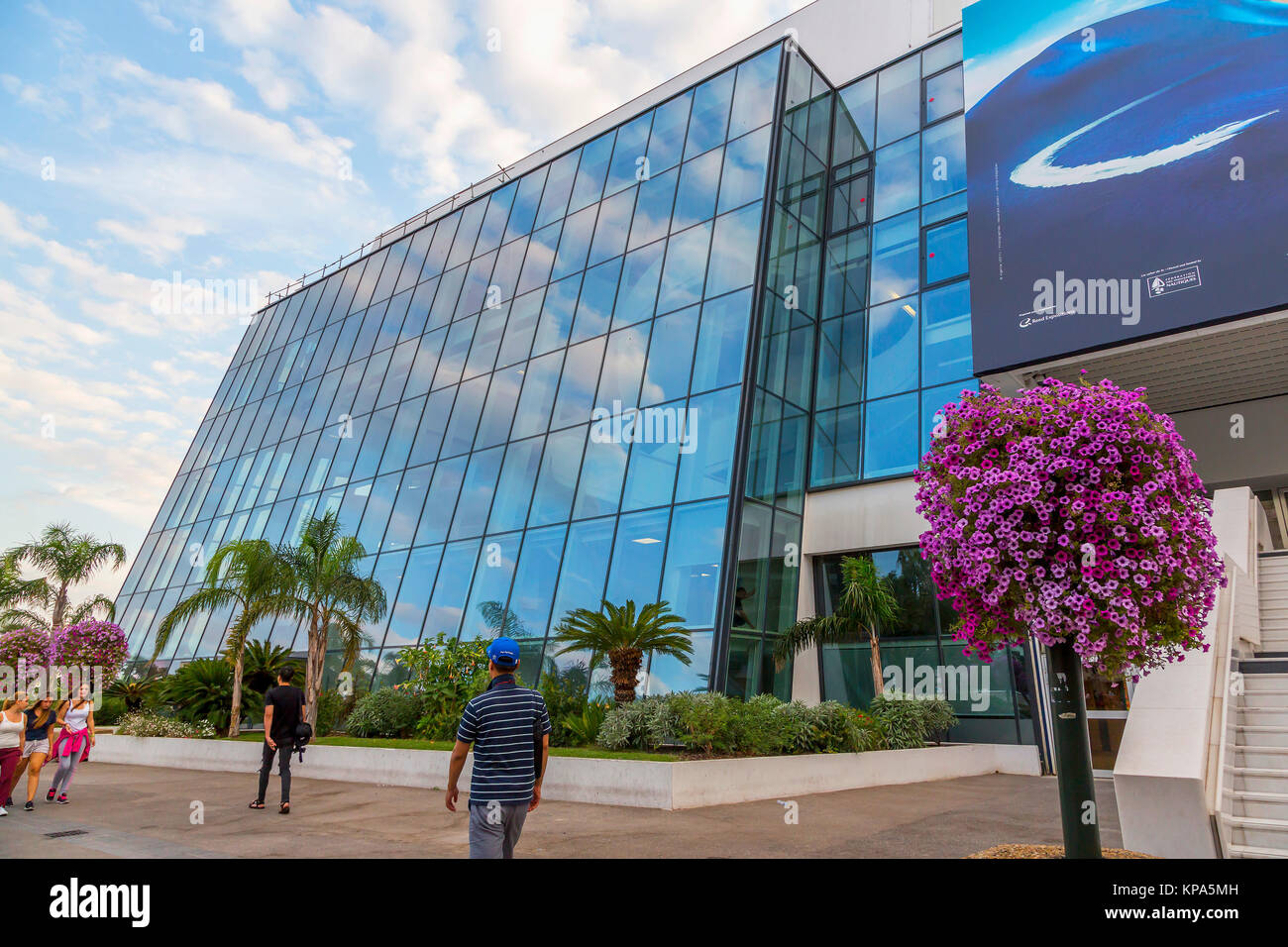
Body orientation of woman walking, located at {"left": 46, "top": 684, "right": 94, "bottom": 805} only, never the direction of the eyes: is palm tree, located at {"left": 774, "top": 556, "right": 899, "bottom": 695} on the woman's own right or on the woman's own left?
on the woman's own left

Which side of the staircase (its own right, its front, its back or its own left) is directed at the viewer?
front

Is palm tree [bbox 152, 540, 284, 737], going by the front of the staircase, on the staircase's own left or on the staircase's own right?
on the staircase's own right

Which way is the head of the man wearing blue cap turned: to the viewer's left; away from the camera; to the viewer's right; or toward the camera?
away from the camera

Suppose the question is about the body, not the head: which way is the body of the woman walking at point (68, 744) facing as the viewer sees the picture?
toward the camera

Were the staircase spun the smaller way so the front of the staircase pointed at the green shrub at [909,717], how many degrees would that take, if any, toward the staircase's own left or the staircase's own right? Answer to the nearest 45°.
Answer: approximately 135° to the staircase's own right

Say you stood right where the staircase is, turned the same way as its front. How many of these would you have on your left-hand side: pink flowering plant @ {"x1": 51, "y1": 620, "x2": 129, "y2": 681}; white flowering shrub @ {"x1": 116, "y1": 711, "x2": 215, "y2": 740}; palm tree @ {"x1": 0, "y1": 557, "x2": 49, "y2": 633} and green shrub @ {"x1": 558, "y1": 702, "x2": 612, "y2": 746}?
0

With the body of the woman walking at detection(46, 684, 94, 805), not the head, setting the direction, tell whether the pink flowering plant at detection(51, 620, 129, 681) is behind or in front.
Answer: behind

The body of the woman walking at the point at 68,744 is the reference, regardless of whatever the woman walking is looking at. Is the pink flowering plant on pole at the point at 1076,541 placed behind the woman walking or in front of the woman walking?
in front

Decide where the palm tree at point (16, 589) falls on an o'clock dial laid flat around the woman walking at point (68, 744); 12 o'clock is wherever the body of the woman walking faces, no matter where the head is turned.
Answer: The palm tree is roughly at 6 o'clock from the woman walking.

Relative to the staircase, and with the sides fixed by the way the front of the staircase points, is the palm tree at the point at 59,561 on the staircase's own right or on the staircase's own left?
on the staircase's own right

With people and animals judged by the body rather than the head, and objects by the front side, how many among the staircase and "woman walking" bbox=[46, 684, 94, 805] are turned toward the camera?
2

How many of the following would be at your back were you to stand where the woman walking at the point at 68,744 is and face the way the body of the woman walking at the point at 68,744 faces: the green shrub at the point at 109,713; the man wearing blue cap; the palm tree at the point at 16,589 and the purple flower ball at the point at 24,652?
3
